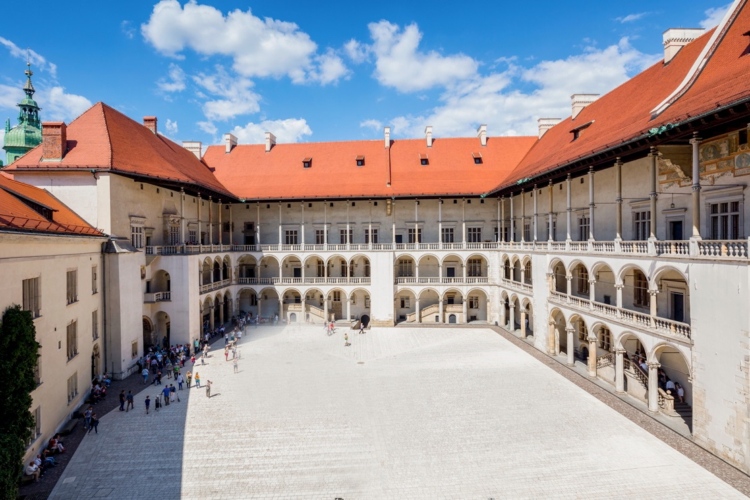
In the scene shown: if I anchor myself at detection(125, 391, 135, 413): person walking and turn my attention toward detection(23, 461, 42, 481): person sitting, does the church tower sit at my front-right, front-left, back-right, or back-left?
back-right

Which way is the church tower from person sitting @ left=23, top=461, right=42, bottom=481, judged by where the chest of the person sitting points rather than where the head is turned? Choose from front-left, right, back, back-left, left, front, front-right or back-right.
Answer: left

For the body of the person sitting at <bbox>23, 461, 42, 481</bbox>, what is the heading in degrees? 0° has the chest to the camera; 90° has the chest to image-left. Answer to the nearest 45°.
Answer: approximately 270°

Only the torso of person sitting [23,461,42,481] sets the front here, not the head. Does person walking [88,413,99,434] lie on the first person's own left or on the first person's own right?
on the first person's own left

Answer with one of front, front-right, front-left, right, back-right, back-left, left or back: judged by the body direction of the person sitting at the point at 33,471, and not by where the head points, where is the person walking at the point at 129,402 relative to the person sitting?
front-left

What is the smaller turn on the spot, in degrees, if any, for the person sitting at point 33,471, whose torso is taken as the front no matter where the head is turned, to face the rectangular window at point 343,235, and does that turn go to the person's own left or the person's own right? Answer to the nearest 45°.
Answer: approximately 45° to the person's own left

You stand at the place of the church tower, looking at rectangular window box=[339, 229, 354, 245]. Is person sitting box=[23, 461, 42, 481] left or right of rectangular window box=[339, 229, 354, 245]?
right

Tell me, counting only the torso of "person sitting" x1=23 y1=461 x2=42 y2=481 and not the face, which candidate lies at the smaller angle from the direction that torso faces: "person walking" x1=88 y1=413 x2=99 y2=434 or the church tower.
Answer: the person walking
